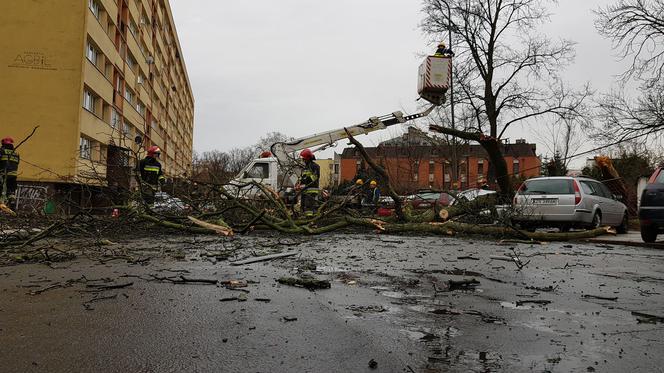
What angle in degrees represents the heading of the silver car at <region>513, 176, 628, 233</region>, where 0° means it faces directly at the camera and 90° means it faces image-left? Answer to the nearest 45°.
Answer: approximately 225°

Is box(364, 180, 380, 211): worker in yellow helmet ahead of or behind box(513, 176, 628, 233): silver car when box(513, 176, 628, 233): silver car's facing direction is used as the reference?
behind

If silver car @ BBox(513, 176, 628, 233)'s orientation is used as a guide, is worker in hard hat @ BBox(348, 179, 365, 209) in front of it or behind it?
behind

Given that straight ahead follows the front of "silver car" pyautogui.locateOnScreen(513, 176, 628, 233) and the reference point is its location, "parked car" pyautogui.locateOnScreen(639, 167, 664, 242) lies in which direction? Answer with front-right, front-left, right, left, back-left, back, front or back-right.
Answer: right

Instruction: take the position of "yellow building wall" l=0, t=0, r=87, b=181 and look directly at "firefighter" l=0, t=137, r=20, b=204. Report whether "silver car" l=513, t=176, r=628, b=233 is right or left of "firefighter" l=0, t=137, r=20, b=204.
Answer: left

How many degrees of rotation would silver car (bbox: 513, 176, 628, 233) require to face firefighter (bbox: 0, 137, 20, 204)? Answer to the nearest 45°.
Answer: approximately 180°
